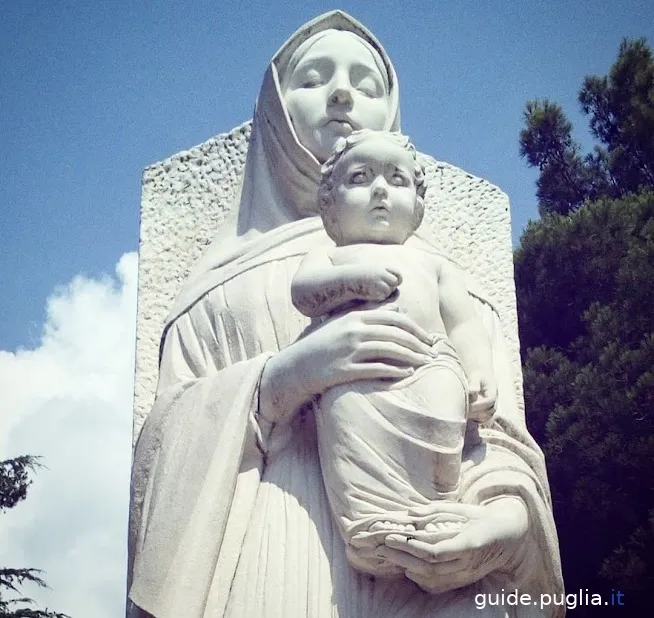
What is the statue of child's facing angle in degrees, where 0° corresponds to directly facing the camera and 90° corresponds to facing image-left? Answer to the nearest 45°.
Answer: approximately 0°

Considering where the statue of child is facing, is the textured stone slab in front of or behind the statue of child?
behind

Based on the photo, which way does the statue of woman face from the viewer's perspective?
toward the camera

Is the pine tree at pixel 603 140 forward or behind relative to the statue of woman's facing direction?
behind

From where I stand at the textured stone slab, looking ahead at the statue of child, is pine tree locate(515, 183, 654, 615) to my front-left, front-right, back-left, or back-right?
back-left

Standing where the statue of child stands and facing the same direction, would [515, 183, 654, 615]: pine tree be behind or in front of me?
behind
